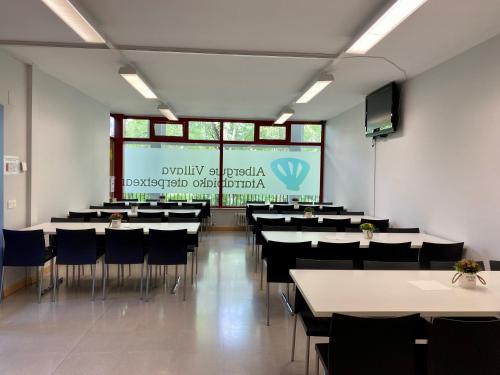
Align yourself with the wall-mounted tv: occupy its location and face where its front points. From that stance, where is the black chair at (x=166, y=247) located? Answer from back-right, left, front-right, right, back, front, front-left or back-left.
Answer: front

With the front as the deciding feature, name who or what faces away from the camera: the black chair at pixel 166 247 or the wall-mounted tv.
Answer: the black chair

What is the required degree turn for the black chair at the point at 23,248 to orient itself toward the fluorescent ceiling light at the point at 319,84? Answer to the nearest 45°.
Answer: approximately 45° to its right

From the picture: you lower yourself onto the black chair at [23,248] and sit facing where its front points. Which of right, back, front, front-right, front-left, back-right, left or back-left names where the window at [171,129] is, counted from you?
front

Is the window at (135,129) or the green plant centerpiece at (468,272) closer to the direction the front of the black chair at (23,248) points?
the window

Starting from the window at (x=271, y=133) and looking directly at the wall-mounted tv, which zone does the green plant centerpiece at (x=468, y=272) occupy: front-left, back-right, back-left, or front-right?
front-right

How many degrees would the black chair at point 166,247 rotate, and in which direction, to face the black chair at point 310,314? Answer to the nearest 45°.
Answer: approximately 135° to its right

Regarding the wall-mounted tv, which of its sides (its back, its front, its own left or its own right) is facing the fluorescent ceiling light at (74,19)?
front

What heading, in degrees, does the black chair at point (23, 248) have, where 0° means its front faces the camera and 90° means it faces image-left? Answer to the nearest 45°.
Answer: approximately 225°

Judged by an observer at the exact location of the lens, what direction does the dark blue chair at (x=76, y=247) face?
facing away from the viewer and to the right of the viewer

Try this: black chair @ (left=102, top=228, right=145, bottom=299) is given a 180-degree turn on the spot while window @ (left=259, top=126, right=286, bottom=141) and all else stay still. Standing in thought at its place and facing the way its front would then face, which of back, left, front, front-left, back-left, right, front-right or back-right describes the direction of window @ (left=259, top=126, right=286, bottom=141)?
back-left

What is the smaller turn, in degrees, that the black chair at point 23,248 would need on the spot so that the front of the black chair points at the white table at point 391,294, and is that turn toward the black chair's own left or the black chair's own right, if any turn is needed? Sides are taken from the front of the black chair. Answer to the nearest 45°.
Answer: approximately 90° to the black chair's own right

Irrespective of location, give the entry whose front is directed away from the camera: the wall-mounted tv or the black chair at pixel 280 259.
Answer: the black chair

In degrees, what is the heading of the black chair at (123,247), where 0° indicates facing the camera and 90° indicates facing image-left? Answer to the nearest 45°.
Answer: approximately 180°

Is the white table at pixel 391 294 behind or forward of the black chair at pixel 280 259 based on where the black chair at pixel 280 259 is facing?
behind

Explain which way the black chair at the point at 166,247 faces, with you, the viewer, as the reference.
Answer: facing away from the viewer

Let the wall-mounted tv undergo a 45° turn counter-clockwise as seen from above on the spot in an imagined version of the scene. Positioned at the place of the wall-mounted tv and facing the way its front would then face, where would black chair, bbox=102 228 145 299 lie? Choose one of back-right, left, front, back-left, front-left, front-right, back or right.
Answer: front-right

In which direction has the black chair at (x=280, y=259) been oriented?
away from the camera
